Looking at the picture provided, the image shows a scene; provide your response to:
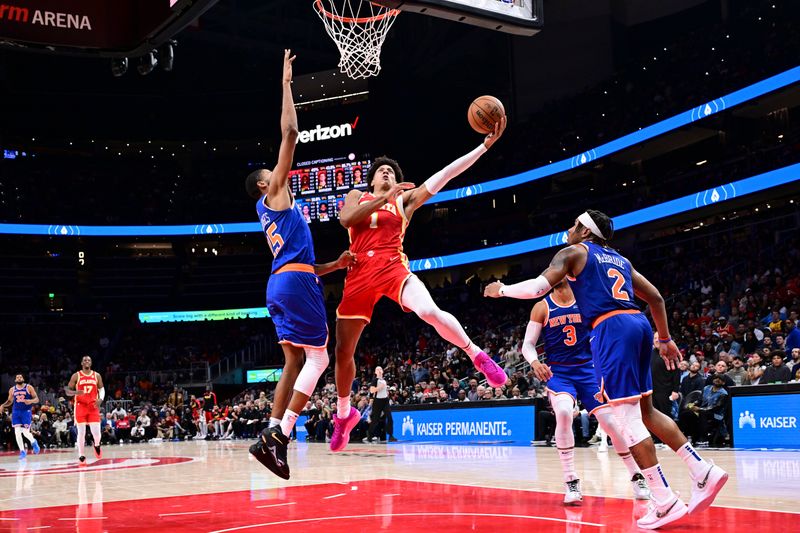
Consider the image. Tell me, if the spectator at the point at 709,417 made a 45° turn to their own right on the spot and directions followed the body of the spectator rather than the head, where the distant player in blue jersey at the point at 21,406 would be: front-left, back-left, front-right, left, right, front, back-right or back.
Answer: front

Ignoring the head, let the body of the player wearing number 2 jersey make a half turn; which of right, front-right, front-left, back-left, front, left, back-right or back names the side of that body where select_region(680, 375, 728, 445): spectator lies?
back-left

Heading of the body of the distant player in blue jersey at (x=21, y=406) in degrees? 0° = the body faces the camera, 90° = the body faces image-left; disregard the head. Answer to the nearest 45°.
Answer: approximately 0°

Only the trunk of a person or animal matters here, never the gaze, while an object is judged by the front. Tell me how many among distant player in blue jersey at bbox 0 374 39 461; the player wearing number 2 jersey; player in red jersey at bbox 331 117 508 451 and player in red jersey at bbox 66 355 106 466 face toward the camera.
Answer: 3

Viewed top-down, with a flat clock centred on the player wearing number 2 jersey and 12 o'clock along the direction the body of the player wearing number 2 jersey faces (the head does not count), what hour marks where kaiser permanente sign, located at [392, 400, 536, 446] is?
The kaiser permanente sign is roughly at 1 o'clock from the player wearing number 2 jersey.

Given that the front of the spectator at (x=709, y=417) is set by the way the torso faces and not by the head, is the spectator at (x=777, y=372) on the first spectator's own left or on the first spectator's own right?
on the first spectator's own left

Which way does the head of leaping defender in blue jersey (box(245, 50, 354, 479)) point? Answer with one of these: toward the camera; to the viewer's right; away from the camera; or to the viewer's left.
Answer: to the viewer's right

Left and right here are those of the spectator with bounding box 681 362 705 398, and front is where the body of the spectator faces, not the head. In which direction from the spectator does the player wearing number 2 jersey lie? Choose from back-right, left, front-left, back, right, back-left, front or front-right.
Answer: front-left

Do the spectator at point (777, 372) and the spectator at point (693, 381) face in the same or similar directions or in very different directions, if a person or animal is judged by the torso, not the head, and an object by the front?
same or similar directions

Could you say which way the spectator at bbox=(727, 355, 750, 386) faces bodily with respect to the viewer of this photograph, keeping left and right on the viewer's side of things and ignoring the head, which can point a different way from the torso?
facing the viewer and to the left of the viewer

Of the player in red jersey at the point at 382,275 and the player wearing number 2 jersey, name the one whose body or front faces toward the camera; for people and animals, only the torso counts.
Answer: the player in red jersey

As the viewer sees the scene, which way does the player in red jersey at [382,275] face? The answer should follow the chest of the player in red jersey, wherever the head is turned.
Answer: toward the camera

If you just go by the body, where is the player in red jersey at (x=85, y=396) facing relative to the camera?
toward the camera

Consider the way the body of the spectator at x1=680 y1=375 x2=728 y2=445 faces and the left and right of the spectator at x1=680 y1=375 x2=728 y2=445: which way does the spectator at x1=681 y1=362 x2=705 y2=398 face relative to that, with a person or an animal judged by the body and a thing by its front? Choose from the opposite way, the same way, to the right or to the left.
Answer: the same way

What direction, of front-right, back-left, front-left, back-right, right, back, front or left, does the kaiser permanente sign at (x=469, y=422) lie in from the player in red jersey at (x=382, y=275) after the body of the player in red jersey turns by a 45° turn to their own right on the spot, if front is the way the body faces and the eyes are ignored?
back-right
